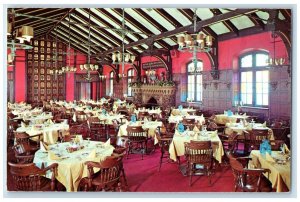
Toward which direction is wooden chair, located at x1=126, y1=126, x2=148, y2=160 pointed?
away from the camera

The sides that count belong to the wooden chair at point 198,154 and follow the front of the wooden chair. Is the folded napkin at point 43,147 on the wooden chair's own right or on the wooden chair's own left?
on the wooden chair's own left

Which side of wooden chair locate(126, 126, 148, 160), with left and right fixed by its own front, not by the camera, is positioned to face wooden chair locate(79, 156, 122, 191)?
back

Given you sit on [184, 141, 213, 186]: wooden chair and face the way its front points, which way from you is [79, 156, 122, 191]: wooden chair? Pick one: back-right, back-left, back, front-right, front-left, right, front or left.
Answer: back-left

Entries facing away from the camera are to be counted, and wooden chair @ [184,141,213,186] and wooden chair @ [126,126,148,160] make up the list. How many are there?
2

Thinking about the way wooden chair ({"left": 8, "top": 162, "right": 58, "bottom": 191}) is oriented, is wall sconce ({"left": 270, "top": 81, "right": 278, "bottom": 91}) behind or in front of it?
in front

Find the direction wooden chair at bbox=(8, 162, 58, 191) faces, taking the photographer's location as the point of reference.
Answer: facing away from the viewer and to the right of the viewer

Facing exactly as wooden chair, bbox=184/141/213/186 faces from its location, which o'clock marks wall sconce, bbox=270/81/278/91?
The wall sconce is roughly at 1 o'clock from the wooden chair.

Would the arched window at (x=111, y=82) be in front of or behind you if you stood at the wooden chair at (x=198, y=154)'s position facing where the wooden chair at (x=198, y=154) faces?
in front

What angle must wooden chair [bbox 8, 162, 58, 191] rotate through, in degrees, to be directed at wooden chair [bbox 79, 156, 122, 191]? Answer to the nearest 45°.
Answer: approximately 45° to its right

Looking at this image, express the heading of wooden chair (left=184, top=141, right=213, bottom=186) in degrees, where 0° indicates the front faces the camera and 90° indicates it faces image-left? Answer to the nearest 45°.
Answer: approximately 180°

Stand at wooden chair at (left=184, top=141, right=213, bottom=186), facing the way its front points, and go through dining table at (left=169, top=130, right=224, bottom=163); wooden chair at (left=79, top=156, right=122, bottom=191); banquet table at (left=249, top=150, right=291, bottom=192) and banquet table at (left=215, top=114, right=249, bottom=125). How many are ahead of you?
2

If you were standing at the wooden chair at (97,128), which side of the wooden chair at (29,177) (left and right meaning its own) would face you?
front

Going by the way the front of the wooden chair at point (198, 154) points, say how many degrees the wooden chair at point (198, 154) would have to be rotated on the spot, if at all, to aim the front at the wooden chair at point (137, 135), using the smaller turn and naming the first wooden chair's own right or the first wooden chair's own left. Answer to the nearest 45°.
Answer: approximately 45° to the first wooden chair's own left
